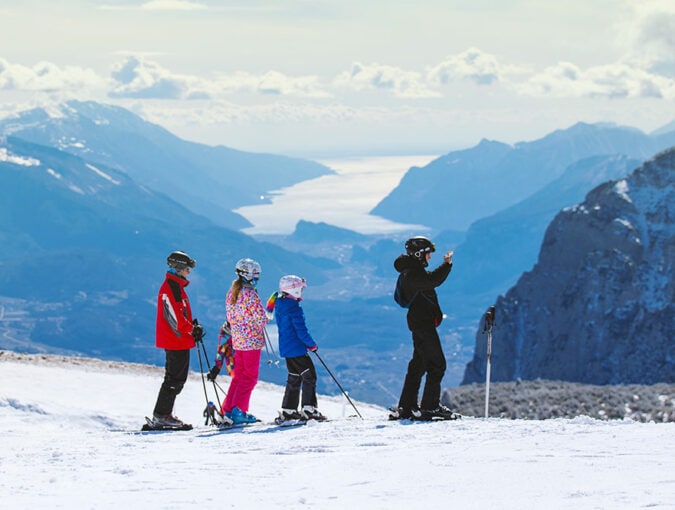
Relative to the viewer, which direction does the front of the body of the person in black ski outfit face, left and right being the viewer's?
facing to the right of the viewer

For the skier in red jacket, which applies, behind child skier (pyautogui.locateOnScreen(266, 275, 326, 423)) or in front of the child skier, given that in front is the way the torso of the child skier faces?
behind

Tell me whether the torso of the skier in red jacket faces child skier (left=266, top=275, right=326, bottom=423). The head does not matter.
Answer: yes

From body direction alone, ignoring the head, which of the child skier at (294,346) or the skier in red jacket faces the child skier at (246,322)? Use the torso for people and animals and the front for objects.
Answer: the skier in red jacket

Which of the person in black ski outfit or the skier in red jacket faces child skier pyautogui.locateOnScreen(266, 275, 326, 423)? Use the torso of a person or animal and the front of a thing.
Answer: the skier in red jacket

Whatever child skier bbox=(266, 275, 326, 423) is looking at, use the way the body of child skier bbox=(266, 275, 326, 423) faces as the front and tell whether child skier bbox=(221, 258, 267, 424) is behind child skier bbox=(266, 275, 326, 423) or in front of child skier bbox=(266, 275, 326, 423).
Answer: behind

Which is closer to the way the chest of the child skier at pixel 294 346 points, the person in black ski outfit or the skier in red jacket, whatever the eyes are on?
the person in black ski outfit

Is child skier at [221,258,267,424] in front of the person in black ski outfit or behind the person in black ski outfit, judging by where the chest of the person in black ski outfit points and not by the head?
behind
